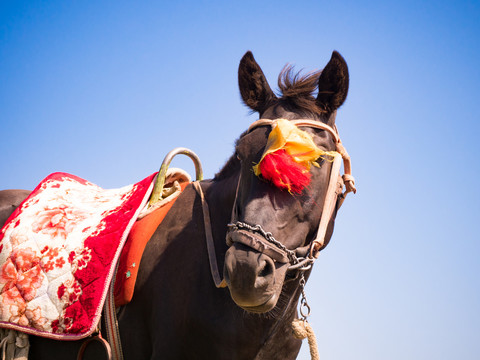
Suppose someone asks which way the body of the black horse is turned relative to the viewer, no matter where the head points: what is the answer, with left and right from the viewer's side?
facing the viewer and to the right of the viewer
